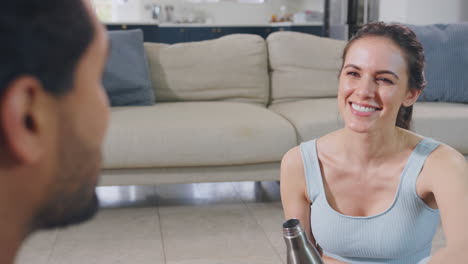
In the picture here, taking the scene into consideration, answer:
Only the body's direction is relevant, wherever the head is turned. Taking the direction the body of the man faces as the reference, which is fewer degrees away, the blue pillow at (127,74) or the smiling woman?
the smiling woman

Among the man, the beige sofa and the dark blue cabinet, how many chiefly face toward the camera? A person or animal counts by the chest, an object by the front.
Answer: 2

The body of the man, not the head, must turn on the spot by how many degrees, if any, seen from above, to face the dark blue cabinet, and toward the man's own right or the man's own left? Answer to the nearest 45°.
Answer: approximately 45° to the man's own left

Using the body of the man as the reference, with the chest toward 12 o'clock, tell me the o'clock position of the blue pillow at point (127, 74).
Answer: The blue pillow is roughly at 11 o'clock from the man.

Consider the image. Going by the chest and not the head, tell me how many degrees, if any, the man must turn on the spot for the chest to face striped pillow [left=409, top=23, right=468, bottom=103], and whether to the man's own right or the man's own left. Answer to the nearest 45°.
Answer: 0° — they already face it

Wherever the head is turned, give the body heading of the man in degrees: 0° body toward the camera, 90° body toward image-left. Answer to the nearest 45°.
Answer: approximately 225°

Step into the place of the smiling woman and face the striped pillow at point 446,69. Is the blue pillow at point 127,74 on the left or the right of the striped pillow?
left

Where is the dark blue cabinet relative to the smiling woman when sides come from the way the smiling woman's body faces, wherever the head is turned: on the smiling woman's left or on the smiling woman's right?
on the smiling woman's right
